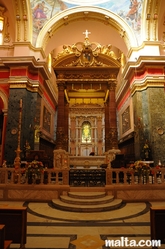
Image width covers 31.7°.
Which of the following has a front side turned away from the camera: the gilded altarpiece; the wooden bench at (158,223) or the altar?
the wooden bench

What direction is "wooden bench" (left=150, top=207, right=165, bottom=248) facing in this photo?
away from the camera

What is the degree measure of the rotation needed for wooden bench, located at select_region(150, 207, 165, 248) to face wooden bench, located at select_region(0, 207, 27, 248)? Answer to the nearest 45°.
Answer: approximately 90° to its left

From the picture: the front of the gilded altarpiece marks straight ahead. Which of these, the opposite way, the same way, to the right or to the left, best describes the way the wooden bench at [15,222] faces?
the opposite way

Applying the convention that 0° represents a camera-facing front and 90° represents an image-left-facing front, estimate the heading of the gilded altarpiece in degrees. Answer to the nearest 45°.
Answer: approximately 0°

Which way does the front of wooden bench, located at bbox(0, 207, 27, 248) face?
away from the camera

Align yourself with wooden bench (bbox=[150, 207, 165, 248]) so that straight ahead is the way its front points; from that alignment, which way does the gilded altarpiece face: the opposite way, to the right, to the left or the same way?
the opposite way
